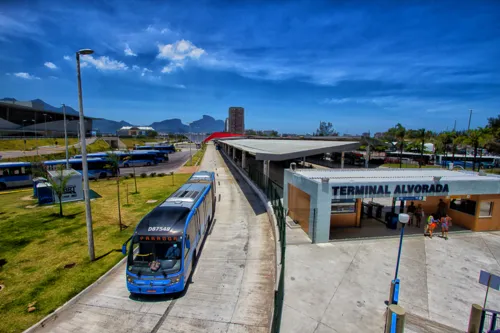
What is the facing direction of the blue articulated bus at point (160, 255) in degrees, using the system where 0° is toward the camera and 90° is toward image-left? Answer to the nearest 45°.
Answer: approximately 0°

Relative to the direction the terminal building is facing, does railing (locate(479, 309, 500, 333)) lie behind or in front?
in front

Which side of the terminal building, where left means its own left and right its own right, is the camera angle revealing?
front

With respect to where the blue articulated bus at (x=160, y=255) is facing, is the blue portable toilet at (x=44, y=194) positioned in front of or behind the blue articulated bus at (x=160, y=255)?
behind

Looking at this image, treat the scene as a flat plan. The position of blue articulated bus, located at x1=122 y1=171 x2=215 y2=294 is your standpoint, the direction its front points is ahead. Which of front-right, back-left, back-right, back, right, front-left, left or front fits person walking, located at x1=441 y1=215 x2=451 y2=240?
left

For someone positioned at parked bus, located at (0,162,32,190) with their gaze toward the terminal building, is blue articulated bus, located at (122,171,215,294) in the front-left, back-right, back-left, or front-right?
front-right

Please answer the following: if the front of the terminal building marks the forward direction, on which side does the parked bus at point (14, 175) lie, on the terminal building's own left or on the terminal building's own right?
on the terminal building's own right

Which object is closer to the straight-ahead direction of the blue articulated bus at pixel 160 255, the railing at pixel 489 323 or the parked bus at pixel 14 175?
the railing

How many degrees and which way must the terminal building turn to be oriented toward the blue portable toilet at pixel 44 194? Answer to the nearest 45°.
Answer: approximately 90° to its right

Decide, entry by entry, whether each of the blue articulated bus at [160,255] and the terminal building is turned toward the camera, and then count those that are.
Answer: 2

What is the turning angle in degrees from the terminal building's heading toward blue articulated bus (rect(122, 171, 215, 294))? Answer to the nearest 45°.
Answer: approximately 45° to its right

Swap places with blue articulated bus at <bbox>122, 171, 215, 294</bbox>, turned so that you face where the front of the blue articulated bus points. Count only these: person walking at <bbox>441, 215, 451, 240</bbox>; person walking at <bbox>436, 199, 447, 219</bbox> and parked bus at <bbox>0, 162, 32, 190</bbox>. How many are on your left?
2

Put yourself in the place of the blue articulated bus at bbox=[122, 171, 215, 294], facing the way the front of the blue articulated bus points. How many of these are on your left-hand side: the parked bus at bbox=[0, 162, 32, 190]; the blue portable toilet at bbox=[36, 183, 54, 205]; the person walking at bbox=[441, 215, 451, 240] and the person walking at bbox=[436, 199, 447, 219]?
2

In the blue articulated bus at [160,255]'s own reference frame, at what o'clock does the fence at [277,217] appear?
The fence is roughly at 8 o'clock from the blue articulated bus.

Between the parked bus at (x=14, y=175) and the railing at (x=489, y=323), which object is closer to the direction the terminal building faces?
the railing
